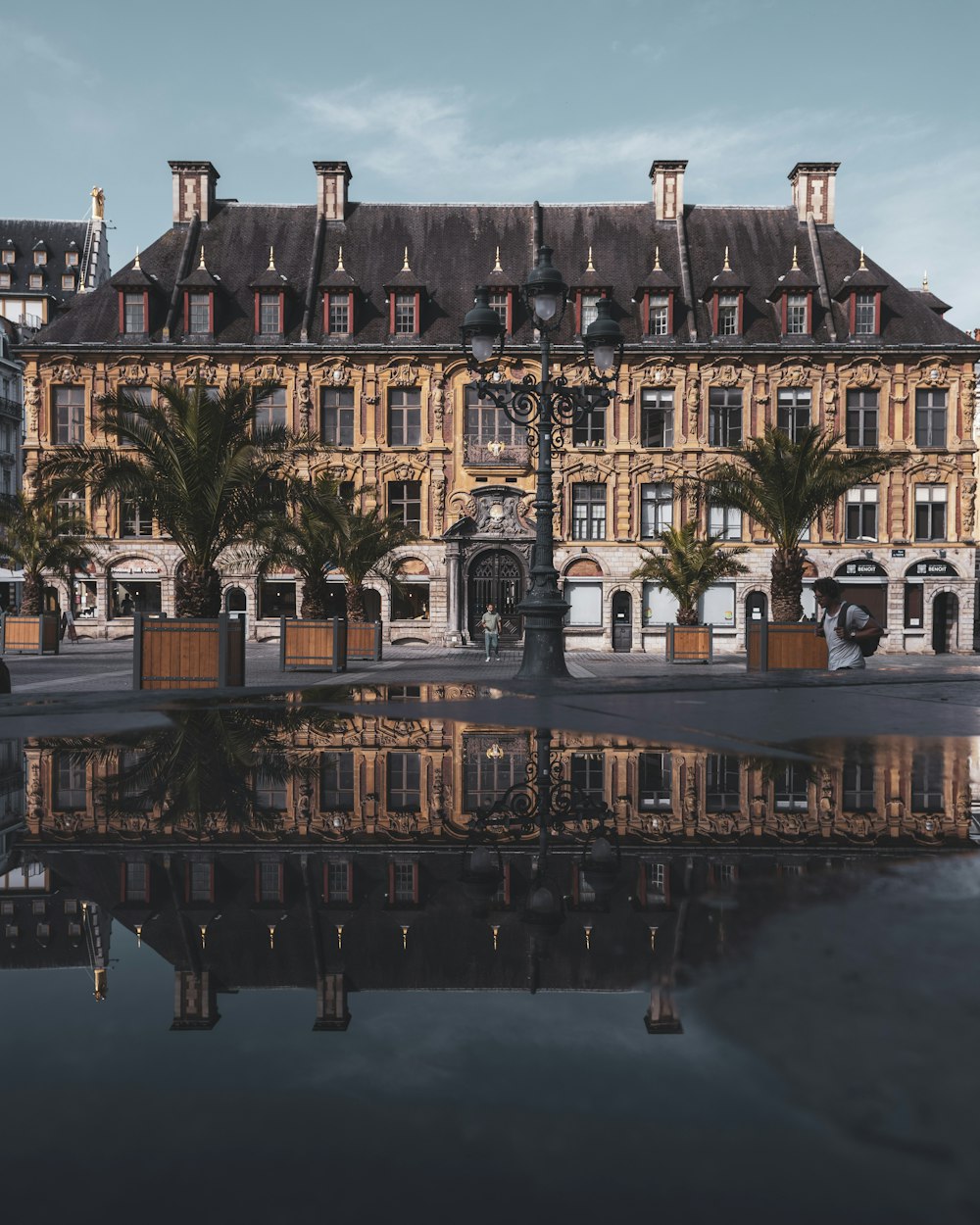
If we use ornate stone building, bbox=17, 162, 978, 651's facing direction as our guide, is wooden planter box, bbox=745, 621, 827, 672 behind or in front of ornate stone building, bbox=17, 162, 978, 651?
in front

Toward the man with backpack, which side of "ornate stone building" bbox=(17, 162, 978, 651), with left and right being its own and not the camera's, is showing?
front

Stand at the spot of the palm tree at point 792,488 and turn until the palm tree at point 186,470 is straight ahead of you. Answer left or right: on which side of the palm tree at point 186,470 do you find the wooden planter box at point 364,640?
right

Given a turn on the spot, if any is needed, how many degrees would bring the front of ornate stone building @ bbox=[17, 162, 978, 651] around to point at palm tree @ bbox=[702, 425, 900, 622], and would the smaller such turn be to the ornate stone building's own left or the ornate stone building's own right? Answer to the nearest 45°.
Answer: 0° — it already faces it

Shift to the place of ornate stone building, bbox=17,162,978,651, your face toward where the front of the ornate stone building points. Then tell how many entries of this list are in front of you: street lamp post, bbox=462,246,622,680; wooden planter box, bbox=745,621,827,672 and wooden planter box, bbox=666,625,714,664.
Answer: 3

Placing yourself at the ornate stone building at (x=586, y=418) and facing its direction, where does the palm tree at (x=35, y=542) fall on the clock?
The palm tree is roughly at 2 o'clock from the ornate stone building.

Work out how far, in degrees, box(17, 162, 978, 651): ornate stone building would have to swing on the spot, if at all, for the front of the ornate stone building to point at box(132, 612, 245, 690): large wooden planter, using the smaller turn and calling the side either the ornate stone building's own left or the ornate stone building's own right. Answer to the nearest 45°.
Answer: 0° — it already faces it

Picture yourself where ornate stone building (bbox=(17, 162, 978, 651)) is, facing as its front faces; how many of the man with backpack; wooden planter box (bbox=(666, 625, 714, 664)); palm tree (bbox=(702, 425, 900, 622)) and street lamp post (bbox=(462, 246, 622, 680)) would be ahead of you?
4

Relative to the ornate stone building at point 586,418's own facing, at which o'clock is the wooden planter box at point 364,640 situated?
The wooden planter box is roughly at 1 o'clock from the ornate stone building.

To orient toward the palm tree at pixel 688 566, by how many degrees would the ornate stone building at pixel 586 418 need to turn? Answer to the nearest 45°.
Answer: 0° — it already faces it

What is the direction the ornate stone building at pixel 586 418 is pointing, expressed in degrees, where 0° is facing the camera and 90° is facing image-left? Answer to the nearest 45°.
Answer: approximately 0°

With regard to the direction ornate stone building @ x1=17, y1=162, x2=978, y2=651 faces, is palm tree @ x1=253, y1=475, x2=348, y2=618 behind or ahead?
ahead
